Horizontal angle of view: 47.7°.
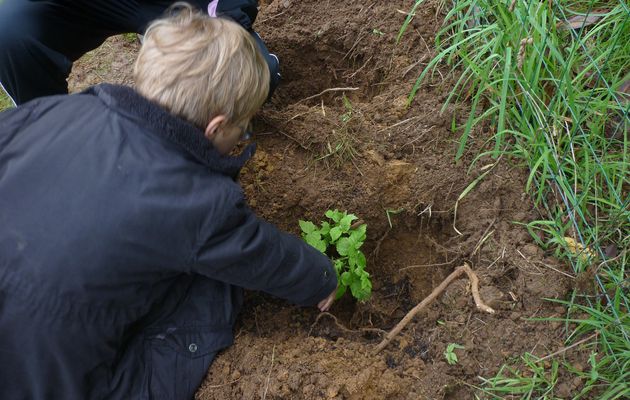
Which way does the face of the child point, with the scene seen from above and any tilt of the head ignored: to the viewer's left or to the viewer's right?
to the viewer's right

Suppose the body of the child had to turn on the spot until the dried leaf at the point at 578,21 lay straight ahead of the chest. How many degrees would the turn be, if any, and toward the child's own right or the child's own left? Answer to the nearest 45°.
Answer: approximately 45° to the child's own right

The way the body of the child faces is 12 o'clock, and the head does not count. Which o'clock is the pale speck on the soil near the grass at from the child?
The pale speck on the soil near the grass is roughly at 12 o'clock from the child.

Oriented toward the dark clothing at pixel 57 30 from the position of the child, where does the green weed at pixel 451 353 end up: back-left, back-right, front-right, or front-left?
back-right

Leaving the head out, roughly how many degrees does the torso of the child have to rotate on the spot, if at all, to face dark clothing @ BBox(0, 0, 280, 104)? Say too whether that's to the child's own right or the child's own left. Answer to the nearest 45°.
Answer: approximately 45° to the child's own left

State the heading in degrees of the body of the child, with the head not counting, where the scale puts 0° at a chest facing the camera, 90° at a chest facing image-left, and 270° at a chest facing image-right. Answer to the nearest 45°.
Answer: approximately 225°
